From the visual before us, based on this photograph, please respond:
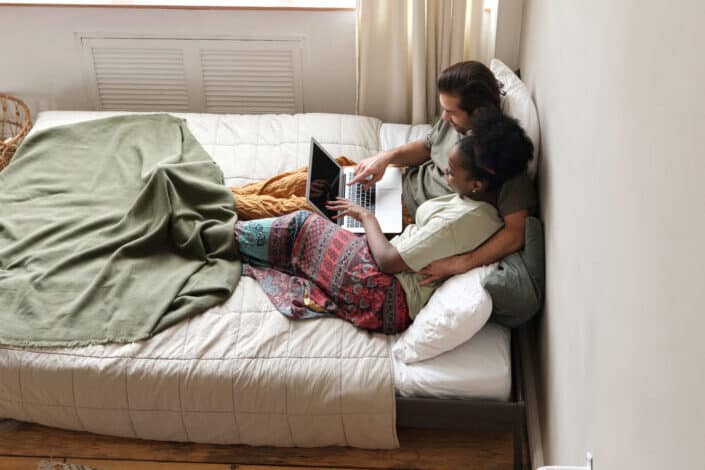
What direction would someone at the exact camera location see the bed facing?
facing to the left of the viewer

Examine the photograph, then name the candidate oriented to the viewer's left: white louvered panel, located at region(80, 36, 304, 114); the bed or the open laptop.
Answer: the bed

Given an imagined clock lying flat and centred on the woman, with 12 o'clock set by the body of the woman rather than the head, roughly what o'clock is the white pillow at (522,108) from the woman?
The white pillow is roughly at 5 o'clock from the woman.

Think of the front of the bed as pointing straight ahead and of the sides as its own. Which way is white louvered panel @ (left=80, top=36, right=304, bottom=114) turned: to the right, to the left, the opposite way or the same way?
to the left

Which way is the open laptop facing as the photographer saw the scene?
facing to the right of the viewer

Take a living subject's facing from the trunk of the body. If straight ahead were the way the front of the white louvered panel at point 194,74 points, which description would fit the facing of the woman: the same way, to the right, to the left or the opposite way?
to the right

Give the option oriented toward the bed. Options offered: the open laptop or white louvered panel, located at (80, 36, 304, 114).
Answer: the white louvered panel

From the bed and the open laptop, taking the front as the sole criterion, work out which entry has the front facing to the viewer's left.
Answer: the bed

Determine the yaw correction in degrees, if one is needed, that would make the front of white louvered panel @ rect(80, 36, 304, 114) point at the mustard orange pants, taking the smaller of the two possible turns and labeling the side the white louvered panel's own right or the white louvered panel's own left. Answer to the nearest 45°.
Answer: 0° — it already faces it

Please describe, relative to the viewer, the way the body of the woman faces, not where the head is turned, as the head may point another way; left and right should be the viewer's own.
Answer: facing to the left of the viewer

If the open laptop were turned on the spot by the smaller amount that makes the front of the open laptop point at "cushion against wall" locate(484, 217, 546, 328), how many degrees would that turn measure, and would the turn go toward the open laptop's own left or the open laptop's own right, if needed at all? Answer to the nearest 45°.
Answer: approximately 45° to the open laptop's own right

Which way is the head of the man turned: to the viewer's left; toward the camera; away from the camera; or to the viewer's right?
to the viewer's left

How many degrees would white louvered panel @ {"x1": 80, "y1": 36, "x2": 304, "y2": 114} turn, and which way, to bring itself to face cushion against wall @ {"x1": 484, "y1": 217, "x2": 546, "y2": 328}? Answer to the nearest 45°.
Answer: approximately 45° to its left

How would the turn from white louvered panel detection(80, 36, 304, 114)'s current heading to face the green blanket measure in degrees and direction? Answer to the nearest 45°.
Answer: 0° — it already faces it
